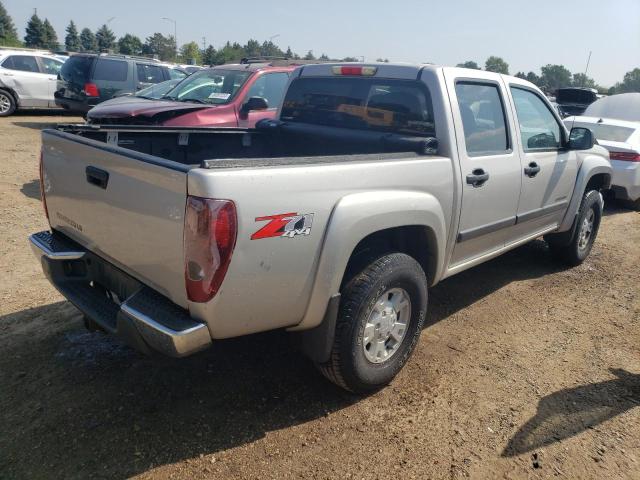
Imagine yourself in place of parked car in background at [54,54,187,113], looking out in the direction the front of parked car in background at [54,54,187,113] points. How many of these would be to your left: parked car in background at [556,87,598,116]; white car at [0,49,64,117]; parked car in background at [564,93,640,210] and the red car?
1

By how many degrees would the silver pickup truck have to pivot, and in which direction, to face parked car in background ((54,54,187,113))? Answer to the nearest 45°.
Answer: approximately 90° to its left

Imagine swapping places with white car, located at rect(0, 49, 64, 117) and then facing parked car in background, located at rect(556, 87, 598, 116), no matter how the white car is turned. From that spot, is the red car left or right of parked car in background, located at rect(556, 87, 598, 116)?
right

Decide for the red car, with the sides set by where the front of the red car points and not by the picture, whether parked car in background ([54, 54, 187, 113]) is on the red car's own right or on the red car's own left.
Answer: on the red car's own right

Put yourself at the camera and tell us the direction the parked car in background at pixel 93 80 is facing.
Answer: facing away from the viewer and to the right of the viewer

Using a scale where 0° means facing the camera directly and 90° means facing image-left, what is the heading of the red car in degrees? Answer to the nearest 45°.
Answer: approximately 45°

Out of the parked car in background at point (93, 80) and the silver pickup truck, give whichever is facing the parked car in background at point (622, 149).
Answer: the silver pickup truck

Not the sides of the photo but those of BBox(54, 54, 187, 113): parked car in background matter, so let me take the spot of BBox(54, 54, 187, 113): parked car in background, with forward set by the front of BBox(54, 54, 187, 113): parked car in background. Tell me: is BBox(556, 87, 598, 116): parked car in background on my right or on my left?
on my right

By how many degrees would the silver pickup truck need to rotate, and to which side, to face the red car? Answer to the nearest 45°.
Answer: approximately 45° to its left
